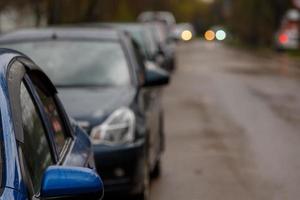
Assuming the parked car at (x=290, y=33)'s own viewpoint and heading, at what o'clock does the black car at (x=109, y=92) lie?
The black car is roughly at 6 o'clock from the parked car.

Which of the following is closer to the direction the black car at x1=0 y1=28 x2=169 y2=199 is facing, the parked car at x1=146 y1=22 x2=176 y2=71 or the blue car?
the blue car

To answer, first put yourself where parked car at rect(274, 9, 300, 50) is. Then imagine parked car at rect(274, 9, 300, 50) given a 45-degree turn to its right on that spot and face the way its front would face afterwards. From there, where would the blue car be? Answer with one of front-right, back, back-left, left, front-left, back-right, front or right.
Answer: back-right

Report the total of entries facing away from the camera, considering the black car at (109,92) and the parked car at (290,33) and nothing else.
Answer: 1

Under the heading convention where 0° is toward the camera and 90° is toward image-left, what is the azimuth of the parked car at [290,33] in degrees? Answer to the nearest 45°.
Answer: approximately 180°
